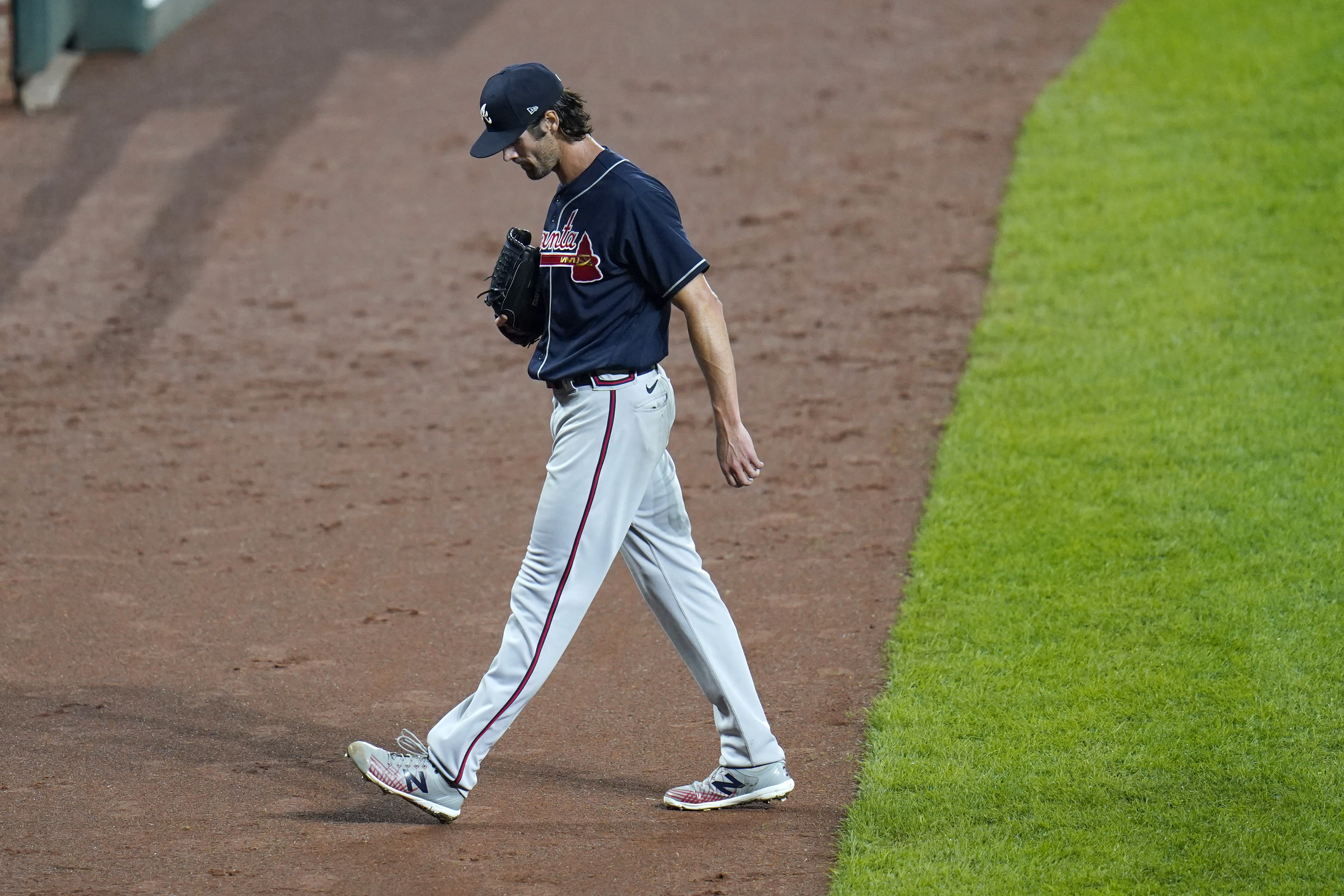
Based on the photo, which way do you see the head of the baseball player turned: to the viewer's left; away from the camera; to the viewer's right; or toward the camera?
to the viewer's left

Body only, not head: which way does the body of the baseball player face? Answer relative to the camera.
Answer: to the viewer's left
